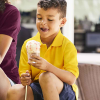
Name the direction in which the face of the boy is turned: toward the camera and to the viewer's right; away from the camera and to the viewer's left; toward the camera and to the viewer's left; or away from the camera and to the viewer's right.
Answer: toward the camera and to the viewer's left

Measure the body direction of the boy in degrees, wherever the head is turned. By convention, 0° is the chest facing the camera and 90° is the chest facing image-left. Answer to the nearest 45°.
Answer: approximately 45°
